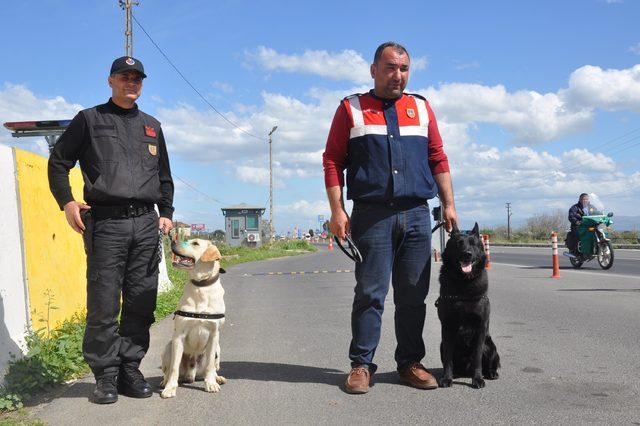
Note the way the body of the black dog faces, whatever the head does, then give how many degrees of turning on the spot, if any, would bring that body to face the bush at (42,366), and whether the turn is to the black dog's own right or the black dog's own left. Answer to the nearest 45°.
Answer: approximately 90° to the black dog's own right

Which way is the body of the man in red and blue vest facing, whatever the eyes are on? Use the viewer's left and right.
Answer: facing the viewer

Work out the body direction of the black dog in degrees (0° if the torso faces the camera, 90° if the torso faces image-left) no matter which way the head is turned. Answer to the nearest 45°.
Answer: approximately 0°

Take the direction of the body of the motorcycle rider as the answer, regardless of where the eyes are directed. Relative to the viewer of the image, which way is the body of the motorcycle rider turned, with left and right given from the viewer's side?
facing the viewer and to the right of the viewer

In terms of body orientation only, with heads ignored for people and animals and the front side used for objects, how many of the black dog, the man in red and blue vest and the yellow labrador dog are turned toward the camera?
3
